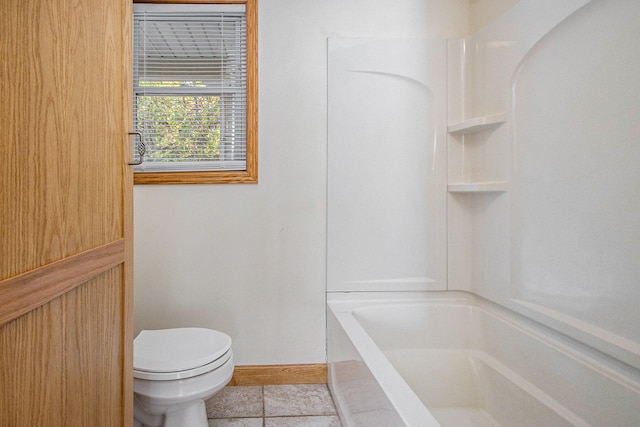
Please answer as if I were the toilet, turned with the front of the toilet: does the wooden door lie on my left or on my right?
on my right
